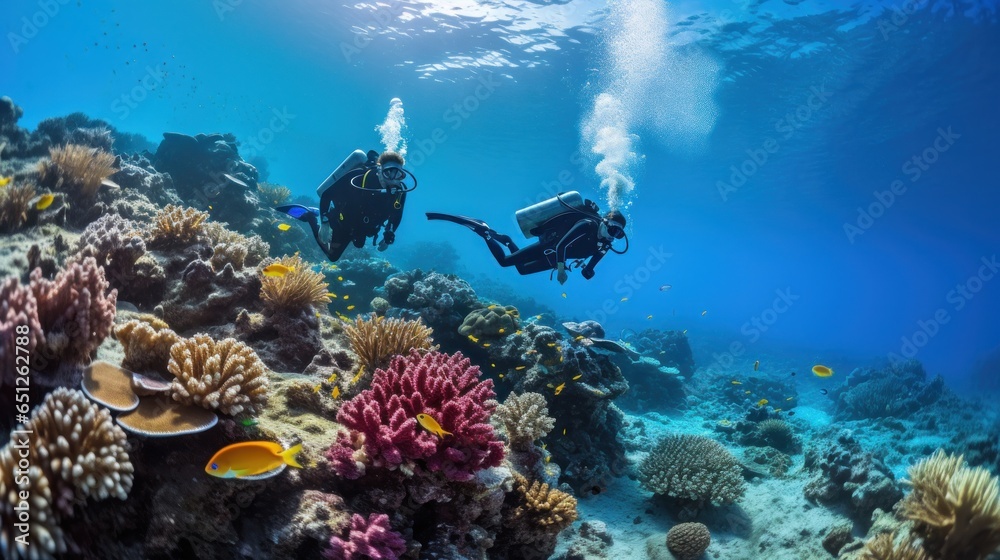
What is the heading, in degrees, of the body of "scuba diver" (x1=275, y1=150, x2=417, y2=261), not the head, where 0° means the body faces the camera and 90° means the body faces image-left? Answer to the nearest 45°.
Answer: approximately 315°

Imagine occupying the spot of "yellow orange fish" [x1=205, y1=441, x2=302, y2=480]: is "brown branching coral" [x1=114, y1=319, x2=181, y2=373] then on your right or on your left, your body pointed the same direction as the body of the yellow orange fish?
on your right

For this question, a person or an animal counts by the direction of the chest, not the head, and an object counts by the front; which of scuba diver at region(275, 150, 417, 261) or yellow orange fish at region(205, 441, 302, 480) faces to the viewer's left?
the yellow orange fish

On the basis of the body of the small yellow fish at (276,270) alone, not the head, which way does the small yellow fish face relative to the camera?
to the viewer's left

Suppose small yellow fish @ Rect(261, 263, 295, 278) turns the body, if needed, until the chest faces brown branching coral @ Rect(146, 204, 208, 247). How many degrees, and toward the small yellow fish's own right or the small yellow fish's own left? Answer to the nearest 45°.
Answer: approximately 45° to the small yellow fish's own right

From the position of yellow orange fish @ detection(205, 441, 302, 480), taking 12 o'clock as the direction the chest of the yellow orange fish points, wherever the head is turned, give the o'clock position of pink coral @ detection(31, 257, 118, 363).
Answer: The pink coral is roughly at 1 o'clock from the yellow orange fish.

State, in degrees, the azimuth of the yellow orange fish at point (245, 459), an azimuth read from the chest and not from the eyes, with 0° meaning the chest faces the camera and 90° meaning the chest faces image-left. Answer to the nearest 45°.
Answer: approximately 90°
